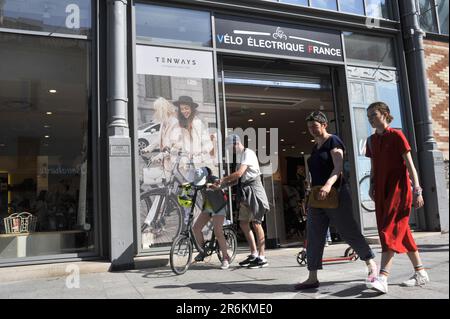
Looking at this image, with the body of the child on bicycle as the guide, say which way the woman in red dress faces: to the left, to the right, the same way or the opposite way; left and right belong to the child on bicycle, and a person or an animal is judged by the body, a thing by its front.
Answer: the same way

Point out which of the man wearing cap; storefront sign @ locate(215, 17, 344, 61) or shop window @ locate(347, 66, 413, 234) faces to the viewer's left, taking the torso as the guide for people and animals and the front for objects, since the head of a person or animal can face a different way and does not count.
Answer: the man wearing cap

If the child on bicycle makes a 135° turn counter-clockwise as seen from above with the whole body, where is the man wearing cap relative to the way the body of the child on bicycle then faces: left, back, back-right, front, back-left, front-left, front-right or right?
front

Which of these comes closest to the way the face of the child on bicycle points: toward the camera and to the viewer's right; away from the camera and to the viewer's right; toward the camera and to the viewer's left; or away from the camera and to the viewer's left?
away from the camera and to the viewer's left

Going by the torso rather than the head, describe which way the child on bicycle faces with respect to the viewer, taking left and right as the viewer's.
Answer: facing the viewer and to the left of the viewer

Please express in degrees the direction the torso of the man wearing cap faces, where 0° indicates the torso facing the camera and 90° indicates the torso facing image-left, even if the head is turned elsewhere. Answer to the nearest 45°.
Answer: approximately 90°

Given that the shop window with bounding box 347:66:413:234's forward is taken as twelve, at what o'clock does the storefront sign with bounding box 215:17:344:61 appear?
The storefront sign is roughly at 3 o'clock from the shop window.

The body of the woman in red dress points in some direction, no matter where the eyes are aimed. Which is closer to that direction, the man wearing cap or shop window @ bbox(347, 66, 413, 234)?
the man wearing cap

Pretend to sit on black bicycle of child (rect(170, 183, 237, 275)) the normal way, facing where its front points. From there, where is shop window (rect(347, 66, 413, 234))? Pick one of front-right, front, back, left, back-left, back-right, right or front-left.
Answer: back

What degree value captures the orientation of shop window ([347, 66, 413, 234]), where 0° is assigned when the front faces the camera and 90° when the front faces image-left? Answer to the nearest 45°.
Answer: approximately 315°

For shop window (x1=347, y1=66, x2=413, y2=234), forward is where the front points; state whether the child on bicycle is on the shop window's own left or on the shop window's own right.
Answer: on the shop window's own right
